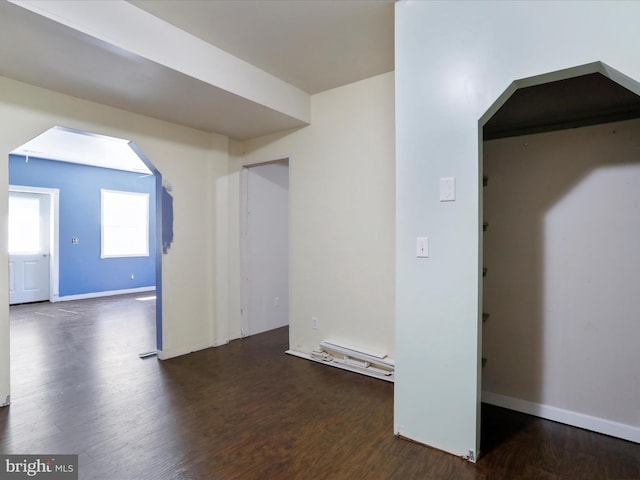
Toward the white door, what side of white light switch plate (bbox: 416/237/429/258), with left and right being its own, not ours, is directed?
right

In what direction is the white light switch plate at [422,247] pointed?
toward the camera

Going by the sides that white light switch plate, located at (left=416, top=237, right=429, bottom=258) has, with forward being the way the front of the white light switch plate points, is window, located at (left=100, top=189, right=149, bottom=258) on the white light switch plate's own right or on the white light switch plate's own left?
on the white light switch plate's own right
